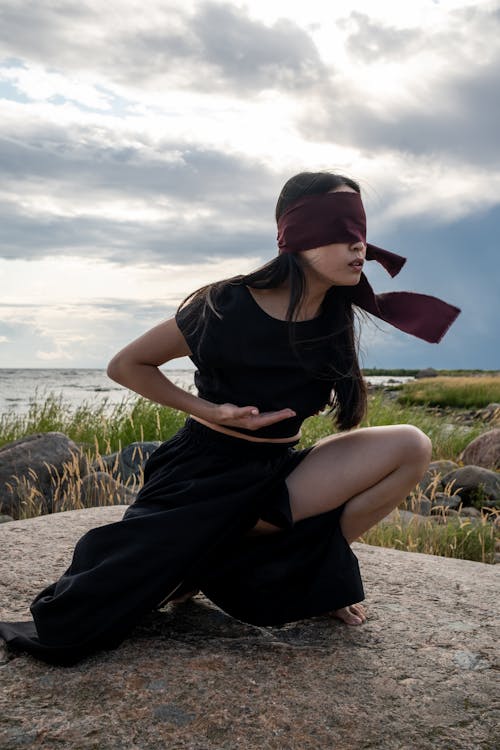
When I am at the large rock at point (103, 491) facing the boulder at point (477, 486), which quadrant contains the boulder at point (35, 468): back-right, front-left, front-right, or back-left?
back-left

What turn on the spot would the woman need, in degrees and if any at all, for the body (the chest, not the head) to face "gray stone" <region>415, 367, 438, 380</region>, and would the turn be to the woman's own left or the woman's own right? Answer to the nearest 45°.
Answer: approximately 135° to the woman's own left

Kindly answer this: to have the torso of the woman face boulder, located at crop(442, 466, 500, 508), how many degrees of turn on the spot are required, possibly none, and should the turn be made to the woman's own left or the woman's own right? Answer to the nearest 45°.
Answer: approximately 90° to the woman's own left

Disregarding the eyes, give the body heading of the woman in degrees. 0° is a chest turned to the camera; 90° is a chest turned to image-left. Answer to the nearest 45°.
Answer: approximately 315°

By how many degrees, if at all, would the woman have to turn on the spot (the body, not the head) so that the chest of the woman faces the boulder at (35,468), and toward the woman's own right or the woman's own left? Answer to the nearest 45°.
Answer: approximately 180°

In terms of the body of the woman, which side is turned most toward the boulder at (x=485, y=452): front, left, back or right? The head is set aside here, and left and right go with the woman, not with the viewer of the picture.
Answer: left
